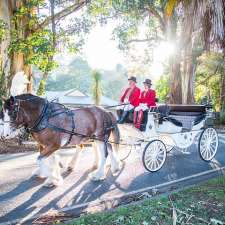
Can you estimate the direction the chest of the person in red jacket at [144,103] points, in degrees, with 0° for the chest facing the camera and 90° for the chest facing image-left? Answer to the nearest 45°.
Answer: approximately 45°

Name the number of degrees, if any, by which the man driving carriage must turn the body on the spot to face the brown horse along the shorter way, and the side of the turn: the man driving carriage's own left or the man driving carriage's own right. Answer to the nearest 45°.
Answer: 0° — they already face it

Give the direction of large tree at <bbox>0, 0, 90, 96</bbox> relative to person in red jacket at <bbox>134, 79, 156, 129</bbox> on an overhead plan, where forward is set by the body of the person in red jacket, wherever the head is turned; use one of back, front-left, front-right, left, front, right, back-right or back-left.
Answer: right

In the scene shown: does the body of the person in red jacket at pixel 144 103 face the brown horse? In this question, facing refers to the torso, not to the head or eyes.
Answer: yes

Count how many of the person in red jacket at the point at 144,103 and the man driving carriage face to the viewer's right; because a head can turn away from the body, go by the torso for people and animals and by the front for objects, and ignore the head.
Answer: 0

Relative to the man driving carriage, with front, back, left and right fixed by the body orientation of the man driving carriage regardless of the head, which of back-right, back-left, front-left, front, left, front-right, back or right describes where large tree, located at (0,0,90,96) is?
right
